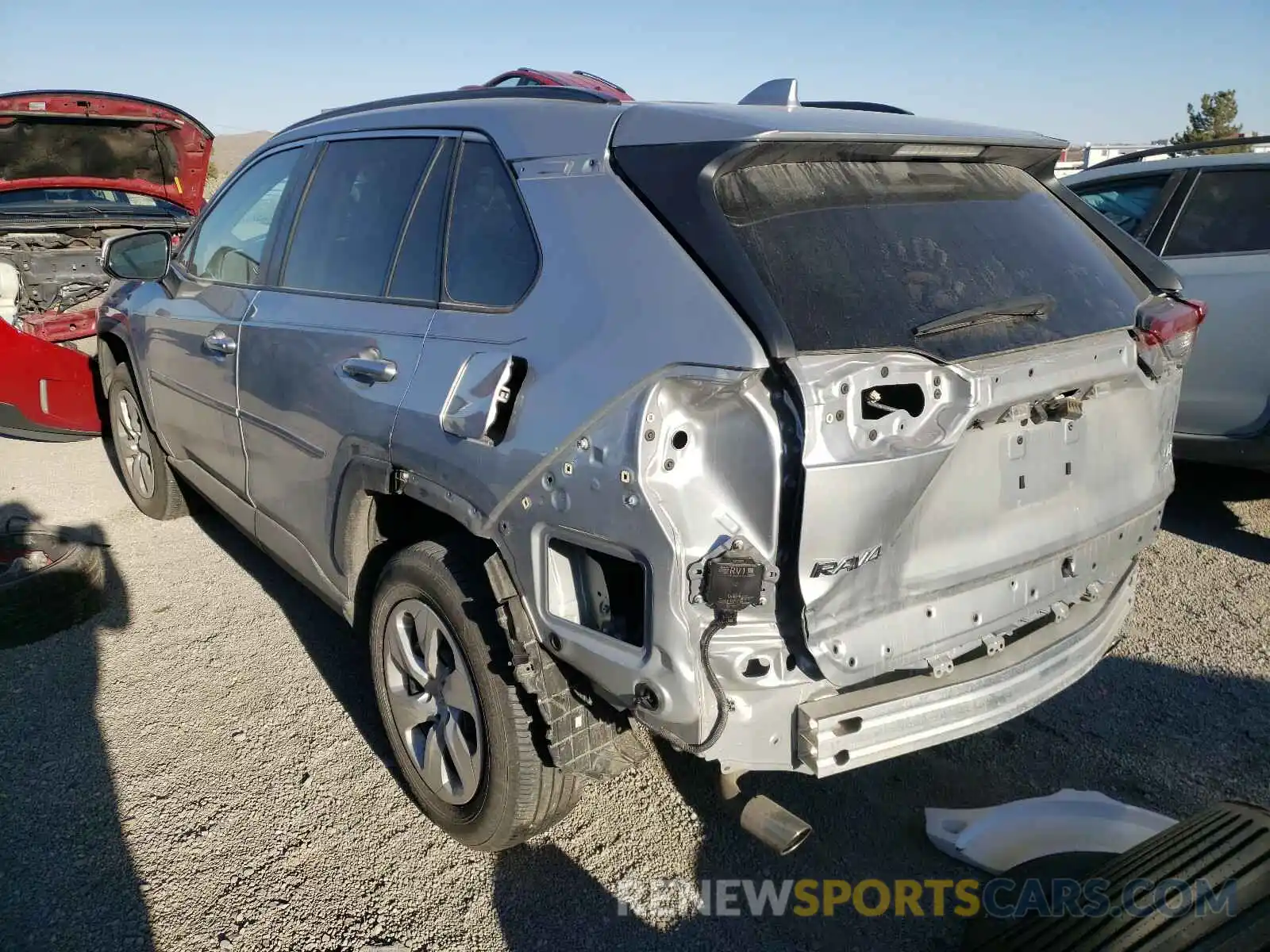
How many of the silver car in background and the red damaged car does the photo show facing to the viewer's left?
1

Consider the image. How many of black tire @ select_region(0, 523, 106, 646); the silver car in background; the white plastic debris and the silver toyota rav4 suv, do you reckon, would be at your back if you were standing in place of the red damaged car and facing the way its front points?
0

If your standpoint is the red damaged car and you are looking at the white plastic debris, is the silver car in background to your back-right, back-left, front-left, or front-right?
front-left

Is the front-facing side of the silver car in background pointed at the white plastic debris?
no

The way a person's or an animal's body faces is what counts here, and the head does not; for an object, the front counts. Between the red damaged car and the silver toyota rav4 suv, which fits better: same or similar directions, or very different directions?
very different directions

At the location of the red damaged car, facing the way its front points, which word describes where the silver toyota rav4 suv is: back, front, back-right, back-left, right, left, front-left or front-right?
front

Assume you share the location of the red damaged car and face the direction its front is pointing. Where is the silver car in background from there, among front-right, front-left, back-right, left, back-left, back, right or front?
front-left

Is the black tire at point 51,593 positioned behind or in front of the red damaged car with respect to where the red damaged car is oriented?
in front

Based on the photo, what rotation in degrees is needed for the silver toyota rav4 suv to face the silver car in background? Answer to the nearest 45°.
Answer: approximately 90° to its right

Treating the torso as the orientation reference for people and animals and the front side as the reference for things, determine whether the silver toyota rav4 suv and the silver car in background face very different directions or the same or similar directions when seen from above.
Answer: same or similar directions

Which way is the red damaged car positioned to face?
toward the camera

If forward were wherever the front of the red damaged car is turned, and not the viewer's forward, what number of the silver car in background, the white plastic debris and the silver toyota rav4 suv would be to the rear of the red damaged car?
0

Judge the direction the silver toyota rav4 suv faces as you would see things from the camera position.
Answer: facing away from the viewer and to the left of the viewer
